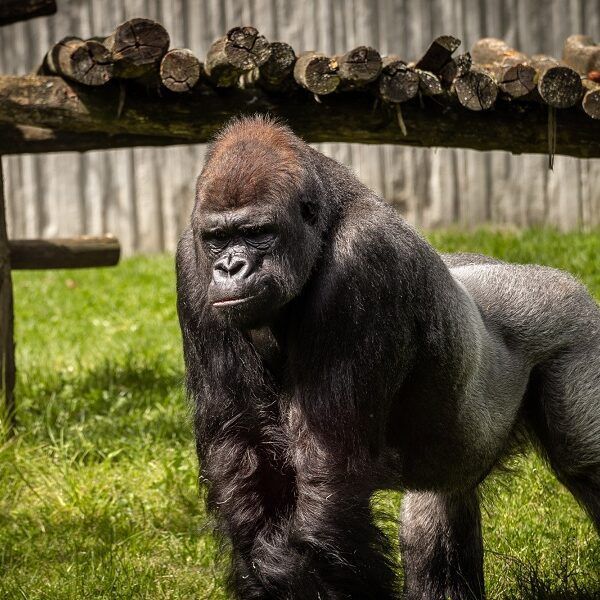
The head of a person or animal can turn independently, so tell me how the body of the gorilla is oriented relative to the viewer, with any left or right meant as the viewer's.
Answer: facing the viewer and to the left of the viewer

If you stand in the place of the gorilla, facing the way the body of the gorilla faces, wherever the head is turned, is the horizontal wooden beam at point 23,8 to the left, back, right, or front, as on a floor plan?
right

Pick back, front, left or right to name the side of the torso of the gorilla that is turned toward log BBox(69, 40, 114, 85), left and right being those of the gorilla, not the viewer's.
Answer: right

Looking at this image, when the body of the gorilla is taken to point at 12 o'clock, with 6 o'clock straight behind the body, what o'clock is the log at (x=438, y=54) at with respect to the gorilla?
The log is roughly at 5 o'clock from the gorilla.

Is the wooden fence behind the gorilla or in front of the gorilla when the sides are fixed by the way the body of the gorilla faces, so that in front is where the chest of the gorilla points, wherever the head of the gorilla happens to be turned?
behind

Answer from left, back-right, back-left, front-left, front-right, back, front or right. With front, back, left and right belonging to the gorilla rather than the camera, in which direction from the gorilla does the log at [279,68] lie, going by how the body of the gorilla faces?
back-right

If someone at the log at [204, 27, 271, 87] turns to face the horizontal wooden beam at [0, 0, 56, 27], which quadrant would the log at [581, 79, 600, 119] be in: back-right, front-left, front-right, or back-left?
back-right

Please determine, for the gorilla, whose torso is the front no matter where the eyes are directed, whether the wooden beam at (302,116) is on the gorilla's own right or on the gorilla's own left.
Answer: on the gorilla's own right

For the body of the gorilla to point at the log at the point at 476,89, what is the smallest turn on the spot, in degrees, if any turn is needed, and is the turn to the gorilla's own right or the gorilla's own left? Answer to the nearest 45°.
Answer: approximately 135° to the gorilla's own right

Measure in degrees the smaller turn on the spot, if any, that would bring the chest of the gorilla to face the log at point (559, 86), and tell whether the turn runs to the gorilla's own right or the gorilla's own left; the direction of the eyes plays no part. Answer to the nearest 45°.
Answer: approximately 180°

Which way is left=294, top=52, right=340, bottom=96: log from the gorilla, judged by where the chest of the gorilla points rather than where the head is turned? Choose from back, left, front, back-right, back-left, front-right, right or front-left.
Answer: back-right
